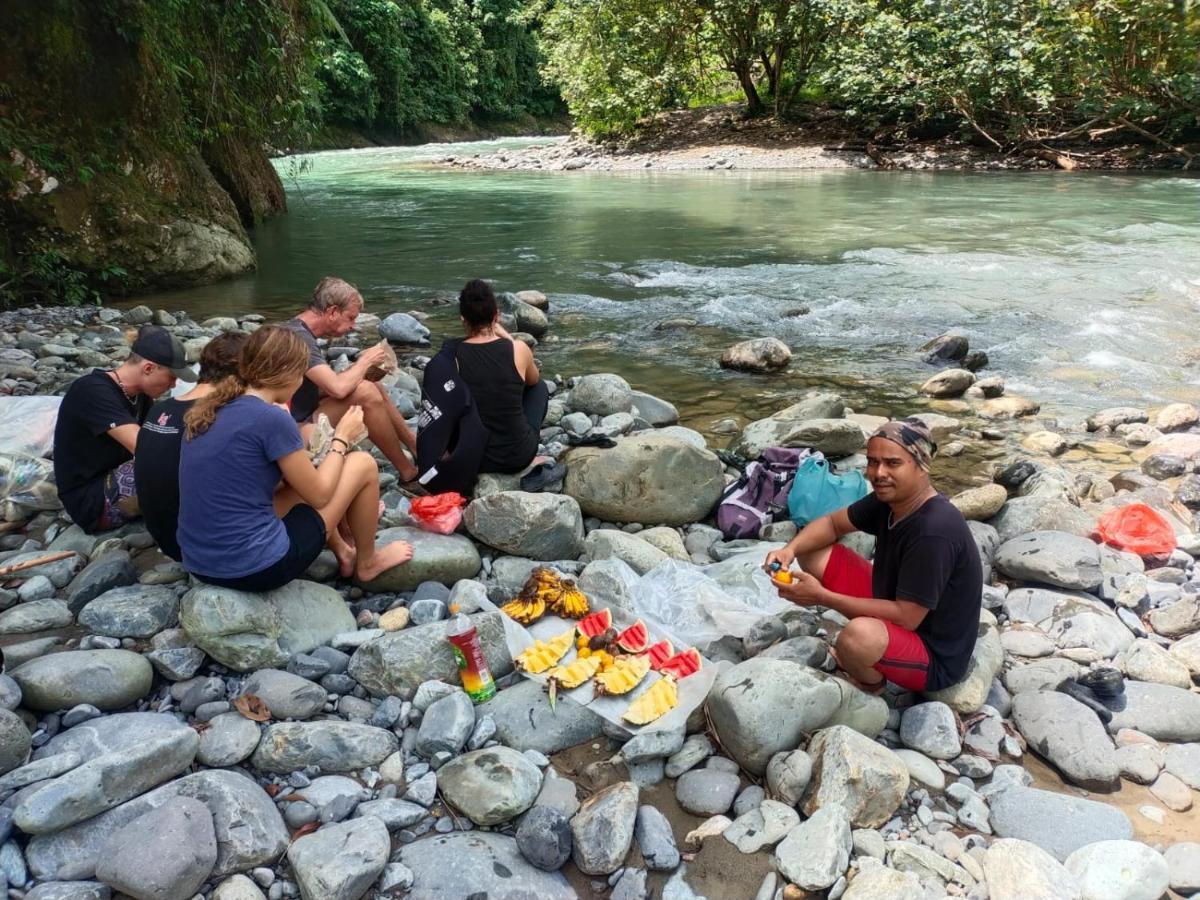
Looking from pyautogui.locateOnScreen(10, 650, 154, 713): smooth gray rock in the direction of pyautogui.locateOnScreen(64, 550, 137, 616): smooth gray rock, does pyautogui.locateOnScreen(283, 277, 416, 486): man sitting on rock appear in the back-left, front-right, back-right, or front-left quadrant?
front-right

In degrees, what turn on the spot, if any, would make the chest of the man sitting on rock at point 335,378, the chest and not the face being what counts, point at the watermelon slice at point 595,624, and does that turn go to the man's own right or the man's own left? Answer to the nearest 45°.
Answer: approximately 45° to the man's own right

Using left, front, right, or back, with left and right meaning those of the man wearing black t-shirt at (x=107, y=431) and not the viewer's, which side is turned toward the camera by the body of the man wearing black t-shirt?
right

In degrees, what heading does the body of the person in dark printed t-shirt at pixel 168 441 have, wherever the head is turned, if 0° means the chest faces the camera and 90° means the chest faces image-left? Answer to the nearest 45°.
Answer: approximately 225°

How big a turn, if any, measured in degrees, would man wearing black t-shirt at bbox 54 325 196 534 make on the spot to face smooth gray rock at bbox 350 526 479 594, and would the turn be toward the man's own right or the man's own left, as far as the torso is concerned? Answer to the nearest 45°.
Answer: approximately 45° to the man's own right

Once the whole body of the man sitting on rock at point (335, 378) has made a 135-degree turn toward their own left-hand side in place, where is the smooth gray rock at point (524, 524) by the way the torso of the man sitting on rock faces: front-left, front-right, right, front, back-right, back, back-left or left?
back

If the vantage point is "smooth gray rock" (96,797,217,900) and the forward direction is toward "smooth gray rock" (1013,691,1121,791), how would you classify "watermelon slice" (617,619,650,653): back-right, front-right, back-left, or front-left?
front-left

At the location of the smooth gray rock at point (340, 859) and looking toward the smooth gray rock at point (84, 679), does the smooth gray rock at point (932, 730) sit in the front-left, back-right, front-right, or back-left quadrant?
back-right

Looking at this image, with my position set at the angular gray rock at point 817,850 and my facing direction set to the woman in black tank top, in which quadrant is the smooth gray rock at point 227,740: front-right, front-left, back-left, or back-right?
front-left
